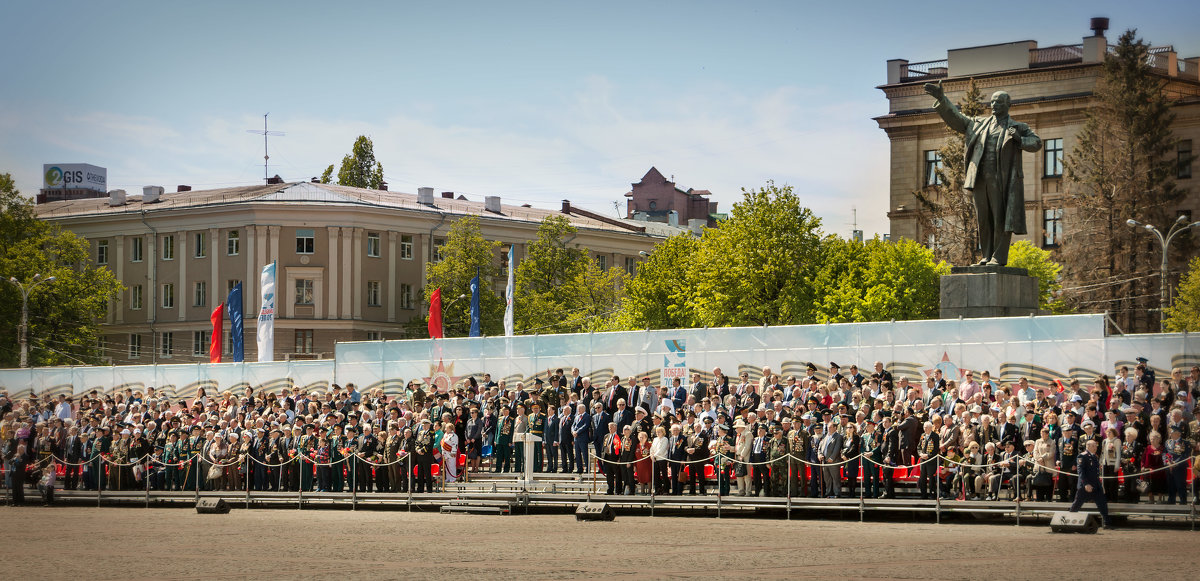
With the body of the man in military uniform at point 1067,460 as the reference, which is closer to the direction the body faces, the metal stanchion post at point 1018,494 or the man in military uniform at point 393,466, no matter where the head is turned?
the metal stanchion post

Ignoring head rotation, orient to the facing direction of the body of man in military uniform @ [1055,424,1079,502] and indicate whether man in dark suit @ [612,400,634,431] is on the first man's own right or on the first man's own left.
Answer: on the first man's own right
